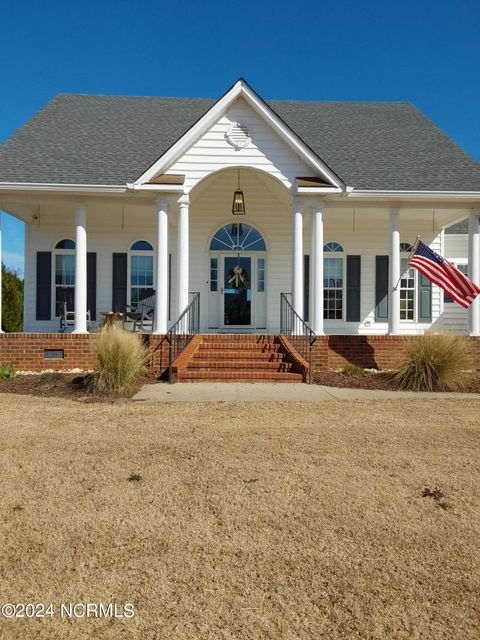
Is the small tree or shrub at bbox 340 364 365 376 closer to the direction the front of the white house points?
the shrub

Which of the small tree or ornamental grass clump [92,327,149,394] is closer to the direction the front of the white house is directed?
the ornamental grass clump

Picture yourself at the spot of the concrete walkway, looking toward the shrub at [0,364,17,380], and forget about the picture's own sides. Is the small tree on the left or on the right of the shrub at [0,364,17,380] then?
right

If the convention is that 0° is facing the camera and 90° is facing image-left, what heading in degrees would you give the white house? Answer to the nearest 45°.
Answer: approximately 0°

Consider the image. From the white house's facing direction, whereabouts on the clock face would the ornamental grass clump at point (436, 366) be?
The ornamental grass clump is roughly at 11 o'clock from the white house.

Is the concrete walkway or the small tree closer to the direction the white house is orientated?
the concrete walkway

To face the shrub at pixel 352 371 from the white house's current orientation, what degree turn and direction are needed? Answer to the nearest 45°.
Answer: approximately 45° to its left

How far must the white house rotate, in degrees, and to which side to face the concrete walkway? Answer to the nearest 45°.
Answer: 0° — it already faces it
